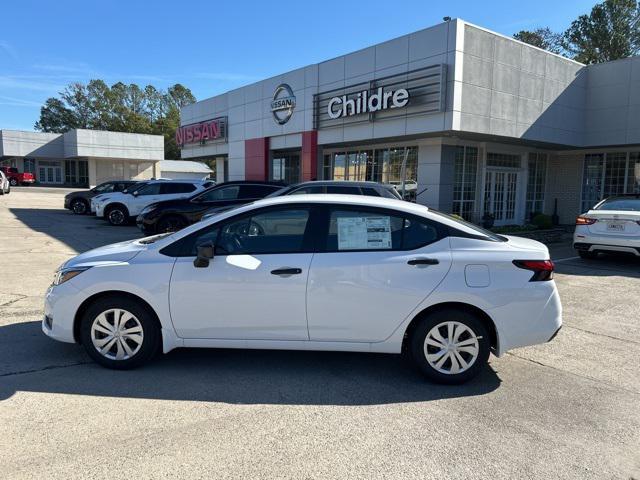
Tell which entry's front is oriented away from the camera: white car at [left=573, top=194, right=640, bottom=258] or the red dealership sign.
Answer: the white car

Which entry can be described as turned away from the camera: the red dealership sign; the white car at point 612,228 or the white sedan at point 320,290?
the white car

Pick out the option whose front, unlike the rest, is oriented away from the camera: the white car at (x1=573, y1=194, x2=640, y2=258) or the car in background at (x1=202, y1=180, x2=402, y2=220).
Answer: the white car

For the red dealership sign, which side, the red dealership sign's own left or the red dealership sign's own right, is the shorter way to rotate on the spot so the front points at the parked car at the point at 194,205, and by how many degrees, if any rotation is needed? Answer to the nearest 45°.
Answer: approximately 45° to the red dealership sign's own left

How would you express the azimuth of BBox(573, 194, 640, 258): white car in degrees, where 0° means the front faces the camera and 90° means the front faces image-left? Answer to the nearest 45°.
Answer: approximately 180°

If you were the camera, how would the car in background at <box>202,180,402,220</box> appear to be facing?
facing to the left of the viewer

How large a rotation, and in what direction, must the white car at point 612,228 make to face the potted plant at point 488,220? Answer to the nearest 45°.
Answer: approximately 45° to its left

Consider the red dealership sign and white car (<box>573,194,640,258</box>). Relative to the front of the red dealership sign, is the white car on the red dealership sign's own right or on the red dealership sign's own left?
on the red dealership sign's own left

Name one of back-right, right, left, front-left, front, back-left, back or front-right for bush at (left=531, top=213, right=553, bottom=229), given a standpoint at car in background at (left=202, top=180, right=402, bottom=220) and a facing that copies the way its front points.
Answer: back-right

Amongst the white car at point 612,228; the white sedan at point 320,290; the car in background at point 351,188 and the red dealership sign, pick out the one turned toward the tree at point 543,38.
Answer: the white car

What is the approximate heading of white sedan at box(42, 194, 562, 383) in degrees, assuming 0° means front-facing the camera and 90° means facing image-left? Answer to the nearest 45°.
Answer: approximately 90°

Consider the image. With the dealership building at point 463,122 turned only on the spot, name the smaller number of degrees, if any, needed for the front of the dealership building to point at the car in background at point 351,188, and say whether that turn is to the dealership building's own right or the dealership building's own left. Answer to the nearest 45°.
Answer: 0° — it already faces it

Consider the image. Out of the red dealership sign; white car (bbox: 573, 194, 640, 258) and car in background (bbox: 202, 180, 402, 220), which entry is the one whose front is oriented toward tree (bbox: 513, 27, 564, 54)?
the white car

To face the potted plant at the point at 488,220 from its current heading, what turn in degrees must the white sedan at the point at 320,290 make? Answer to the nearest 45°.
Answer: approximately 135° to its right
